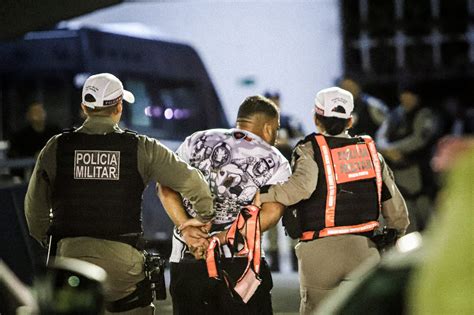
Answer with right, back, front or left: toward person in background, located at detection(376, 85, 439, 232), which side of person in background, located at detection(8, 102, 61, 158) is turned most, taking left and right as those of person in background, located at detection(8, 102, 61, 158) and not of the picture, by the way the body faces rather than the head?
left

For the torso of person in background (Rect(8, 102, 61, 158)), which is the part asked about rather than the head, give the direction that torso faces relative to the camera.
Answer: toward the camera

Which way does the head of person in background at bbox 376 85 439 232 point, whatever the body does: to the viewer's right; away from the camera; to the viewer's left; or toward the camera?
toward the camera

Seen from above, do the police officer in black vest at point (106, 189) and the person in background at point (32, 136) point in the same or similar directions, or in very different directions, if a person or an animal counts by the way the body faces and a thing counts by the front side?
very different directions

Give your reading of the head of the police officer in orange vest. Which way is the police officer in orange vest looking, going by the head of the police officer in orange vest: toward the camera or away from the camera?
away from the camera

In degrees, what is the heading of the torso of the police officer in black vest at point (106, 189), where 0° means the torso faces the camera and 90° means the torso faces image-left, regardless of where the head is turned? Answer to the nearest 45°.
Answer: approximately 180°

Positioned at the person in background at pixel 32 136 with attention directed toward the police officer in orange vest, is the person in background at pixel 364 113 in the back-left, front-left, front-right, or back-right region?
front-left

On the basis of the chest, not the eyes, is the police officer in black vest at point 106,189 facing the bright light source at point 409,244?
no

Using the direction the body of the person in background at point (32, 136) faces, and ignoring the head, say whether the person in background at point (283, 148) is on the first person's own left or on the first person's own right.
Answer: on the first person's own left

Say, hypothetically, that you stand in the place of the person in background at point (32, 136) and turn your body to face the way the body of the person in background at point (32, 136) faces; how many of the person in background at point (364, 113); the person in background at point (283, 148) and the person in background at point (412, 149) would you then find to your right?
0

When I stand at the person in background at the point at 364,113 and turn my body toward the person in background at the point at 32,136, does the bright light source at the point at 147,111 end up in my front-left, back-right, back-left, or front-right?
front-right

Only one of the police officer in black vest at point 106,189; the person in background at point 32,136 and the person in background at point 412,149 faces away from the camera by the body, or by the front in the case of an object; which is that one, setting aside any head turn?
the police officer in black vest

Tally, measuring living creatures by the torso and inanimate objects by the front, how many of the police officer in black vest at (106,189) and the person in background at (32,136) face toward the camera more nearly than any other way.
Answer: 1

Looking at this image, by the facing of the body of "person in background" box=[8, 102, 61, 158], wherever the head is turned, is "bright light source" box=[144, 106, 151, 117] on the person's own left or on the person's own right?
on the person's own left
